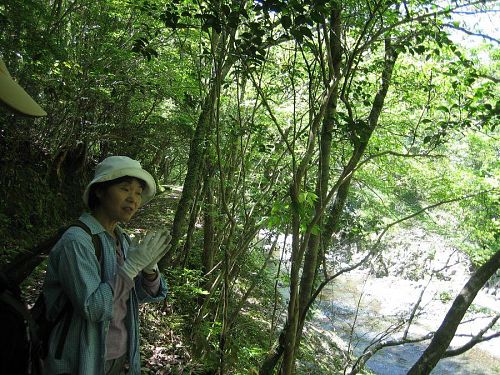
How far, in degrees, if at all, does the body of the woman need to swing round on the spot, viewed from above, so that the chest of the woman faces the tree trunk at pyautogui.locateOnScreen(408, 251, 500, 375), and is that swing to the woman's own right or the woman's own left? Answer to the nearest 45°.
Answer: approximately 90° to the woman's own left

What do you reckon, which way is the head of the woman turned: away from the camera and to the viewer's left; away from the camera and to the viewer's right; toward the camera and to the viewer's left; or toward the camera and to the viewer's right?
toward the camera and to the viewer's right

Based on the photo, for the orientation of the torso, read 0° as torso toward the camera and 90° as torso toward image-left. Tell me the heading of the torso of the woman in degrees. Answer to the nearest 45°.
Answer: approximately 315°
